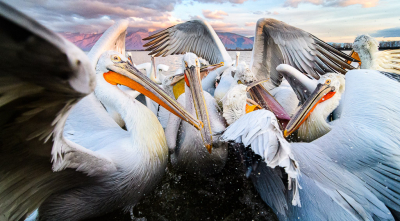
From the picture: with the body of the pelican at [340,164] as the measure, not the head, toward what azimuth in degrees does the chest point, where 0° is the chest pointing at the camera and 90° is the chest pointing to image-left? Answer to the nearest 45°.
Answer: approximately 135°

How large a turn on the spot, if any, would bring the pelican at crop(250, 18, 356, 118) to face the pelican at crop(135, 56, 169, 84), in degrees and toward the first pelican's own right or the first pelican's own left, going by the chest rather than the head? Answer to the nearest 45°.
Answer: approximately 90° to the first pelican's own right

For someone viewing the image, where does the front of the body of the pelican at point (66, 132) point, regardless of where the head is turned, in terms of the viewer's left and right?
facing to the right of the viewer

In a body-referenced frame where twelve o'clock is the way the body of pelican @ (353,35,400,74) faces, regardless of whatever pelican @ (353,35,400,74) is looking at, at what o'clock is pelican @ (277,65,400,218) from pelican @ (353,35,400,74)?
pelican @ (277,65,400,218) is roughly at 9 o'clock from pelican @ (353,35,400,74).

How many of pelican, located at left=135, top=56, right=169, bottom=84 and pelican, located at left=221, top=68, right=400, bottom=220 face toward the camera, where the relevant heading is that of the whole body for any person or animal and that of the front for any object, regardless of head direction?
1

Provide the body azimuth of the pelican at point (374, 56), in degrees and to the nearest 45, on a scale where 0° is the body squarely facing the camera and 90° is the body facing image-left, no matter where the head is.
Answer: approximately 90°

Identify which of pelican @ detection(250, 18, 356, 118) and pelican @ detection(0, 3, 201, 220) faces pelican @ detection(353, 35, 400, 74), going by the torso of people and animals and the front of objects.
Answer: pelican @ detection(0, 3, 201, 220)
